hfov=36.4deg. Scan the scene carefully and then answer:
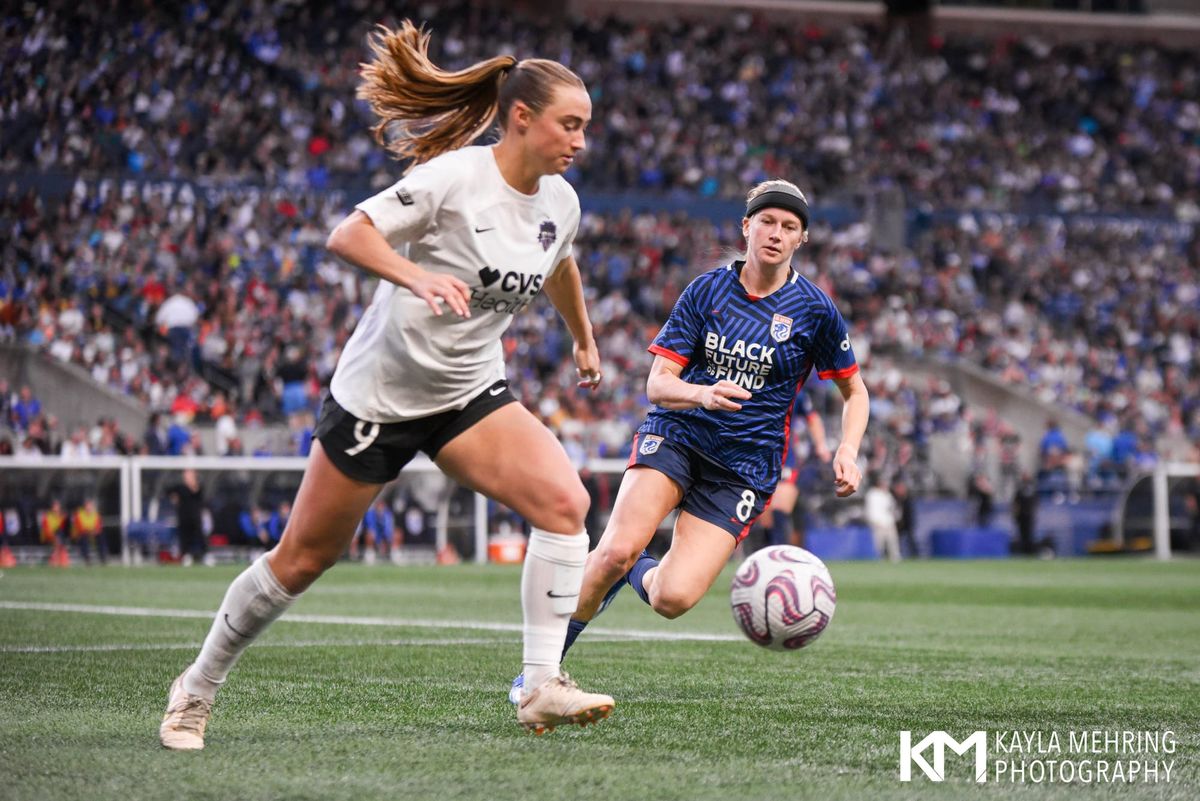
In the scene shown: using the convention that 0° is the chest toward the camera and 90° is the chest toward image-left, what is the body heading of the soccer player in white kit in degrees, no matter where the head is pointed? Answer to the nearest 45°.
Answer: approximately 315°

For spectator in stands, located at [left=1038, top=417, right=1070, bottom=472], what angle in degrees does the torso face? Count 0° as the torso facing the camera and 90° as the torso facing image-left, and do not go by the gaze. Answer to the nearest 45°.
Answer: approximately 0°

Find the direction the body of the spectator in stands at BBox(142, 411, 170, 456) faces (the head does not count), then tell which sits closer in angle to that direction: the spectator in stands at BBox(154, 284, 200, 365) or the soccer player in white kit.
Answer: the soccer player in white kit

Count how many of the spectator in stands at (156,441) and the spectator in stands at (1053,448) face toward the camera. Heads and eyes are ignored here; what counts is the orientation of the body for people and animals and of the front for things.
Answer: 2

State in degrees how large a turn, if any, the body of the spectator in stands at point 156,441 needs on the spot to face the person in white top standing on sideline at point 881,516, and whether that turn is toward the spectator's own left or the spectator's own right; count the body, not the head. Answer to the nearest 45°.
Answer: approximately 90° to the spectator's own left

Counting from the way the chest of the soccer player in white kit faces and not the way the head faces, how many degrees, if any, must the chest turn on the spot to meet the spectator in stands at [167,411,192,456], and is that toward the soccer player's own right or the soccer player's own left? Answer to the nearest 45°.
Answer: approximately 135° to the soccer player's own left

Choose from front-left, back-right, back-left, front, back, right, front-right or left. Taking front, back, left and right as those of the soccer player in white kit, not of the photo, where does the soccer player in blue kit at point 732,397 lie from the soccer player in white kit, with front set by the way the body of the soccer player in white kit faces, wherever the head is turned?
left

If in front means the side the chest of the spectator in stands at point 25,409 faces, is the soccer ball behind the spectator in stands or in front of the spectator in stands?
in front
